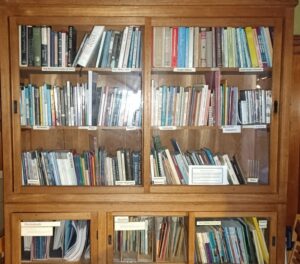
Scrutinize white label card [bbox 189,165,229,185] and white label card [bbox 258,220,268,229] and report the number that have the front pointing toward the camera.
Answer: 2

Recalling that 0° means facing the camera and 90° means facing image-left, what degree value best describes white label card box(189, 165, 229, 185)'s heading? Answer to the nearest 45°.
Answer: approximately 0°

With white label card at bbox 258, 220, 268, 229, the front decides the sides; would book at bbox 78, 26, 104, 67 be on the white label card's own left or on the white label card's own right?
on the white label card's own right
